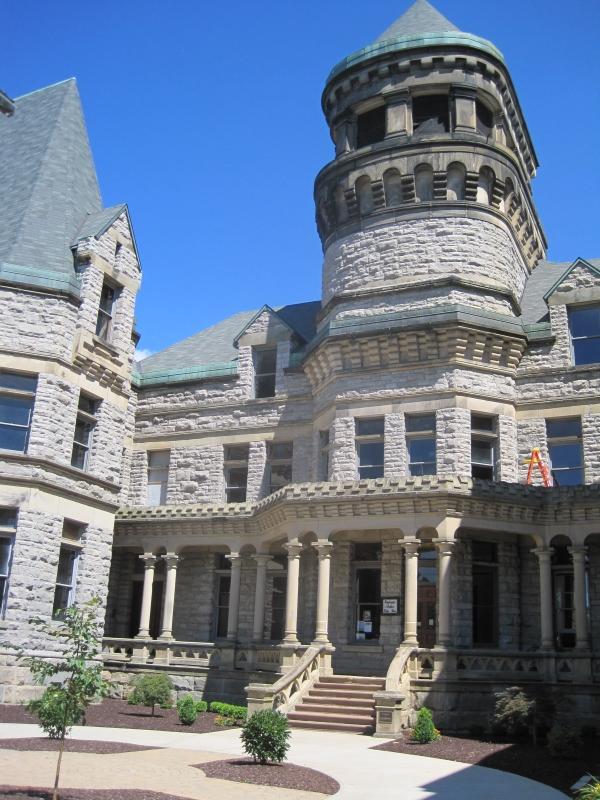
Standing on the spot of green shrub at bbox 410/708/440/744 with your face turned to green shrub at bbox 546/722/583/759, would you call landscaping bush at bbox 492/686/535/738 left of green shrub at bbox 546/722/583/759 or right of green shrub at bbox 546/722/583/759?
left

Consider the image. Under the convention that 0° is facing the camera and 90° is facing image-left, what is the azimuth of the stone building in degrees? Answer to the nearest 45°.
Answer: approximately 0°

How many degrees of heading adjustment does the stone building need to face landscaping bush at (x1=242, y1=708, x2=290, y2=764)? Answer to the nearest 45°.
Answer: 0° — it already faces it

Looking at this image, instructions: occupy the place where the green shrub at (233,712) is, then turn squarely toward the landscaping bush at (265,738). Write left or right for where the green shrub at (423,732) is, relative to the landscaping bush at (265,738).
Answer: left
